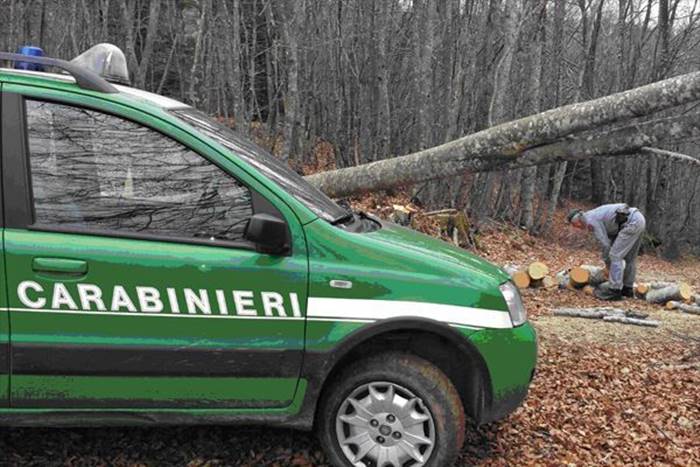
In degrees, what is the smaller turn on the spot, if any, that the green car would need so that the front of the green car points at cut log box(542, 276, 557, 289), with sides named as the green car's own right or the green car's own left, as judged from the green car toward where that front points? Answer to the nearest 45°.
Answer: approximately 45° to the green car's own left

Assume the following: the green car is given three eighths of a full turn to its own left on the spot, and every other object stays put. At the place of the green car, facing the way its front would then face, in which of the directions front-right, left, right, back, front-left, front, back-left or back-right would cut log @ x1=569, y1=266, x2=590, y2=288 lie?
right

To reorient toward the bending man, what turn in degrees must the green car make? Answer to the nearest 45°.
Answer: approximately 45° to its left

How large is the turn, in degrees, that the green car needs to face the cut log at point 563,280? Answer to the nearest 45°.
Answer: approximately 45° to its left

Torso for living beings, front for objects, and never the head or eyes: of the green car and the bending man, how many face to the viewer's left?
1

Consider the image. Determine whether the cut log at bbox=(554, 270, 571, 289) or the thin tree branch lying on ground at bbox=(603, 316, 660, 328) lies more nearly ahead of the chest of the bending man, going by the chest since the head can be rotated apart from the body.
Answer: the cut log

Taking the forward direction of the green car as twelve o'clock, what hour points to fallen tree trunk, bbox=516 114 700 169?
The fallen tree trunk is roughly at 11 o'clock from the green car.

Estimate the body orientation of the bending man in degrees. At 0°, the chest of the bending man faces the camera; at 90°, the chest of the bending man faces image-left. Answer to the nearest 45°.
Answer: approximately 90°

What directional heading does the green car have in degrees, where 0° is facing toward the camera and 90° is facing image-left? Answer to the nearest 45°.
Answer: approximately 270°

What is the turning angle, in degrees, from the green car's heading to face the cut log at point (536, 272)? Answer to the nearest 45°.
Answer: approximately 45° to its left
